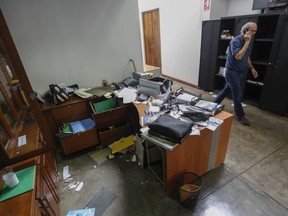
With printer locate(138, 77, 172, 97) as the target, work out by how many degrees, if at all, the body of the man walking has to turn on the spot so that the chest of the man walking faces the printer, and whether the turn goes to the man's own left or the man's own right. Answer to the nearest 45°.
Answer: approximately 90° to the man's own right

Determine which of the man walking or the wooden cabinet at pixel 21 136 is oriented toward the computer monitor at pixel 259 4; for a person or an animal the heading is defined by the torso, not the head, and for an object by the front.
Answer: the wooden cabinet

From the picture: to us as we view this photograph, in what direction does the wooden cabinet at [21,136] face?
facing to the right of the viewer

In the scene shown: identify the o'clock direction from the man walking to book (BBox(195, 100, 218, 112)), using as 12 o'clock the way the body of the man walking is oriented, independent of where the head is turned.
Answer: The book is roughly at 2 o'clock from the man walking.

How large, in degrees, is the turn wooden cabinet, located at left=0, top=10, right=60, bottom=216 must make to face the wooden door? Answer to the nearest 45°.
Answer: approximately 45° to its left

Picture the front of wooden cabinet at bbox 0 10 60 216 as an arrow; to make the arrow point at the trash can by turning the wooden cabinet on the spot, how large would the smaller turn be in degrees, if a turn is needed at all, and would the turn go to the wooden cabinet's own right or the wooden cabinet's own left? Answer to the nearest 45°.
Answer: approximately 45° to the wooden cabinet's own right
